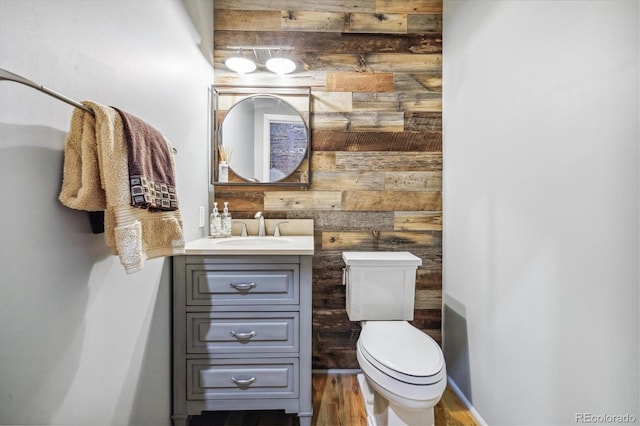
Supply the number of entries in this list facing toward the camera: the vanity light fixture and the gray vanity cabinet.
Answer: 2

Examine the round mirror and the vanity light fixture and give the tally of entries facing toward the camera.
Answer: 2

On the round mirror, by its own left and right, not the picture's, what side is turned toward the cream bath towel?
front

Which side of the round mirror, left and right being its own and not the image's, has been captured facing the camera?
front

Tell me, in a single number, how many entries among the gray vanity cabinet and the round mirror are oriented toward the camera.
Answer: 2

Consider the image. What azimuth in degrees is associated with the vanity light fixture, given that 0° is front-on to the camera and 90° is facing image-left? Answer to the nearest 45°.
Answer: approximately 0°

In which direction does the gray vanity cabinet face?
toward the camera

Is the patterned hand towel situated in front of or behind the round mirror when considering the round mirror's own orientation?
in front
